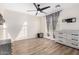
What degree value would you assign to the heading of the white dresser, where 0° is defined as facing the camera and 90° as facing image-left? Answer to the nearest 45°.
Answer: approximately 45°
